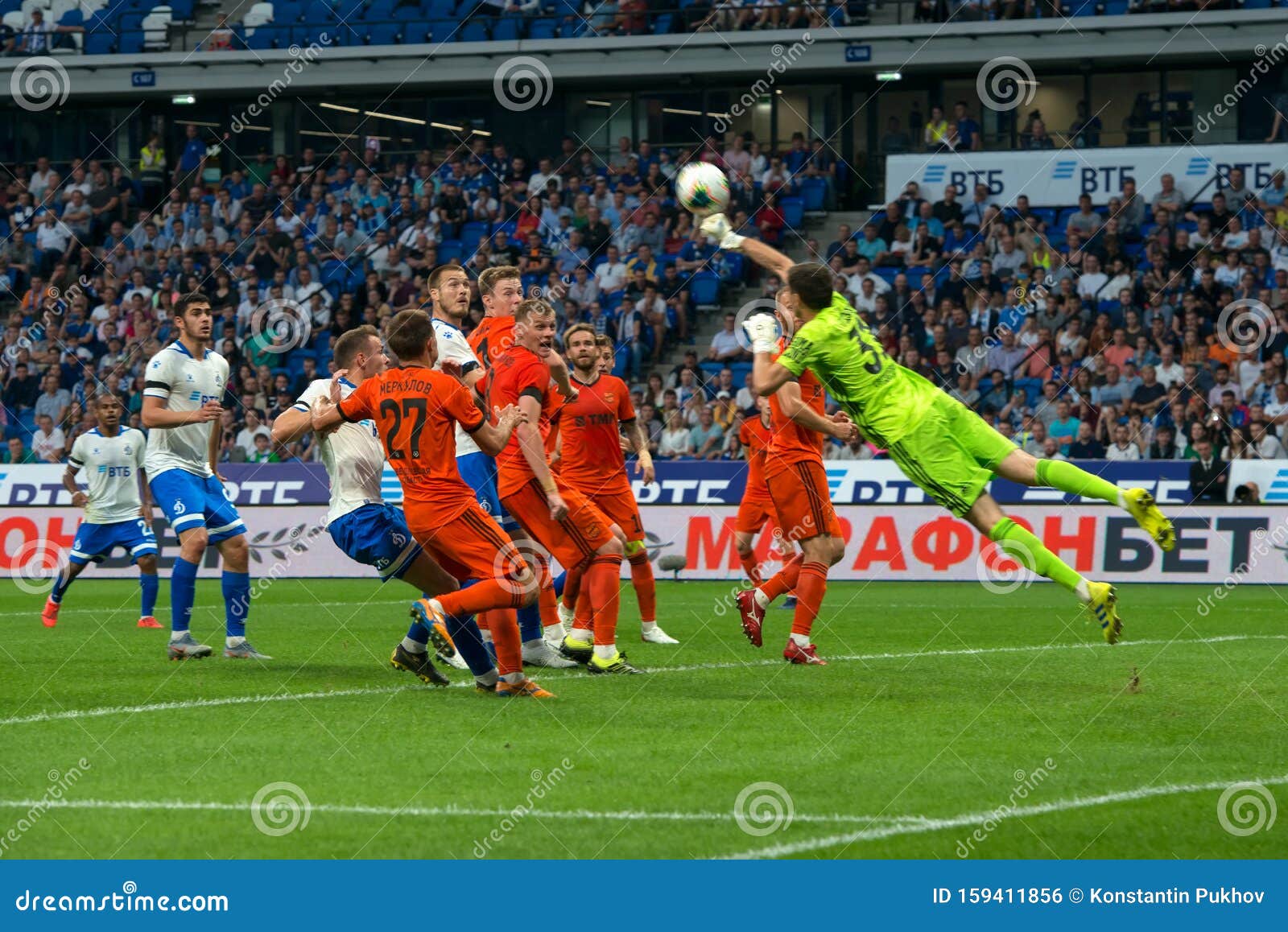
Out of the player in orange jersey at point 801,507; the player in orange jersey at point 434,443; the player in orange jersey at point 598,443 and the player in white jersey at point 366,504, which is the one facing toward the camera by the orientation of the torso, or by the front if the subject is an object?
the player in orange jersey at point 598,443

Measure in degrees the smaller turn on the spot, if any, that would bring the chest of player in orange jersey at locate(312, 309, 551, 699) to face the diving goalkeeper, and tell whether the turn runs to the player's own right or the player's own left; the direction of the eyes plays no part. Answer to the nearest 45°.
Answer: approximately 45° to the player's own right

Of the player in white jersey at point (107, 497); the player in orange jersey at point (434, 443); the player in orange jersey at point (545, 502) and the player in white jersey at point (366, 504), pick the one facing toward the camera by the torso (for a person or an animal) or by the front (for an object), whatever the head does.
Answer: the player in white jersey at point (107, 497)

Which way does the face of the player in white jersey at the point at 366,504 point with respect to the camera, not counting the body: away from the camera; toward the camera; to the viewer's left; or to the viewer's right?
to the viewer's right

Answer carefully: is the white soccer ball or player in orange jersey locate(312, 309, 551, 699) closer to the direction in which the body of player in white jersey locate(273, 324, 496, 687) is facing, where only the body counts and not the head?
the white soccer ball

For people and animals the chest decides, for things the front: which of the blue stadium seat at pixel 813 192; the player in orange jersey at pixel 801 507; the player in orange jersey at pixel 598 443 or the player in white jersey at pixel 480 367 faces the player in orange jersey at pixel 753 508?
the blue stadium seat

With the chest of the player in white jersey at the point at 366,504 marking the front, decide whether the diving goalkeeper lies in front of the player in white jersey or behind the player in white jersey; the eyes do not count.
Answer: in front

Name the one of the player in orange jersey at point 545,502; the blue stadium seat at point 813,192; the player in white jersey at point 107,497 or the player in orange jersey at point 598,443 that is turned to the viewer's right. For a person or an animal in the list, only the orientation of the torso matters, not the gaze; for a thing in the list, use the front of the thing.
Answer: the player in orange jersey at point 545,502

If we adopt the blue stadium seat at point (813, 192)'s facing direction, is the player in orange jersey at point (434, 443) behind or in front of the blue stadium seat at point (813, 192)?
in front

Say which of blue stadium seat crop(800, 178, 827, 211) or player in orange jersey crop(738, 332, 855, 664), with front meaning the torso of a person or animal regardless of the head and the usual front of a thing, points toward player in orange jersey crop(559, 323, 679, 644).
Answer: the blue stadium seat

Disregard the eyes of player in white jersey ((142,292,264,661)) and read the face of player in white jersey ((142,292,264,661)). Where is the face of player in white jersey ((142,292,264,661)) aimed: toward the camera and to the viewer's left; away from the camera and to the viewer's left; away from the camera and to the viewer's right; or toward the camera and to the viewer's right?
toward the camera and to the viewer's right

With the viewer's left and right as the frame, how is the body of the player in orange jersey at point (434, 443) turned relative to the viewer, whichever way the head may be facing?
facing away from the viewer and to the right of the viewer

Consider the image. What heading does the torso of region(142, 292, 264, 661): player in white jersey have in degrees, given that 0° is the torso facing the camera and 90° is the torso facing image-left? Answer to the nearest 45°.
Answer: approximately 315°

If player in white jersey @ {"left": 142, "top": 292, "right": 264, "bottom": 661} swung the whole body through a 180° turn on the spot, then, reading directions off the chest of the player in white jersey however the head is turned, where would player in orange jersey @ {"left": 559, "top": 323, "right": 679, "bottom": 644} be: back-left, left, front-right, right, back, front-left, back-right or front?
back-right

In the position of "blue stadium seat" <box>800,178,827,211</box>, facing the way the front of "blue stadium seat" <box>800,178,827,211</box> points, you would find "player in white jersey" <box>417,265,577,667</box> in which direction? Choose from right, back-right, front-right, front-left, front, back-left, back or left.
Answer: front

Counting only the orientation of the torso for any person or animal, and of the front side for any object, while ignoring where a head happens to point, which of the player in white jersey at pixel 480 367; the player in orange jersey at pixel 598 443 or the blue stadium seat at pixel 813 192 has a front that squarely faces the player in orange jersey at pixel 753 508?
the blue stadium seat
